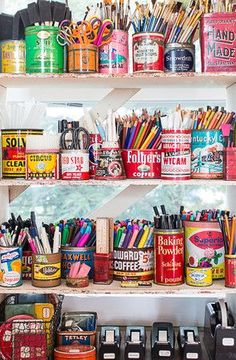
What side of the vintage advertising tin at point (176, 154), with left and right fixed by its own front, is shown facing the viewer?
front

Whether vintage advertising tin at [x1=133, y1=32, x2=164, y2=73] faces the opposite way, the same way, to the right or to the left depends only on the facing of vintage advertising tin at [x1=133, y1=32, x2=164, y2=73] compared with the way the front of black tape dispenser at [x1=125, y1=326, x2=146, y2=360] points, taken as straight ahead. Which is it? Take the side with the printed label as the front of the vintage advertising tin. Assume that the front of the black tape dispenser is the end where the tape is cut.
the same way

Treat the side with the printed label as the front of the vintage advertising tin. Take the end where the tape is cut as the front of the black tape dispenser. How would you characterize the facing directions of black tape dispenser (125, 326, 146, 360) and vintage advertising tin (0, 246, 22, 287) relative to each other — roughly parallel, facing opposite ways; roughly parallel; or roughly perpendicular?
roughly parallel

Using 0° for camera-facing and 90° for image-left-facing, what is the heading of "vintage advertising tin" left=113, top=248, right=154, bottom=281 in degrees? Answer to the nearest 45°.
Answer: approximately 0°

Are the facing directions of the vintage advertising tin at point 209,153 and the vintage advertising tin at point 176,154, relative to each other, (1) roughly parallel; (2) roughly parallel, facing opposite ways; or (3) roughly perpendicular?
roughly parallel

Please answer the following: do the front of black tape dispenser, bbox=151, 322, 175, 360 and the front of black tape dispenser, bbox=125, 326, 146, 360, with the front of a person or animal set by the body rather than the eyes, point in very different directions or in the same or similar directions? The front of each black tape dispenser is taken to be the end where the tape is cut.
same or similar directions

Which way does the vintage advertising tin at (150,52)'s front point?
toward the camera

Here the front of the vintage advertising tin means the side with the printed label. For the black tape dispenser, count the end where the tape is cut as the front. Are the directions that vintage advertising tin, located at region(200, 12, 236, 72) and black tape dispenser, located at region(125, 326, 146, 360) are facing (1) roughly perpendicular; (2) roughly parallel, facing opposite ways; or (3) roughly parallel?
roughly parallel

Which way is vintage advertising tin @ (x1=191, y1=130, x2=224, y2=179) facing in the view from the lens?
facing the viewer

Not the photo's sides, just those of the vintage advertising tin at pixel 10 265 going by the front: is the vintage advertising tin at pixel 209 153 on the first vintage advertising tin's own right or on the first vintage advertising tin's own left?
on the first vintage advertising tin's own left

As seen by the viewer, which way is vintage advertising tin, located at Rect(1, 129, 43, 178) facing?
toward the camera
